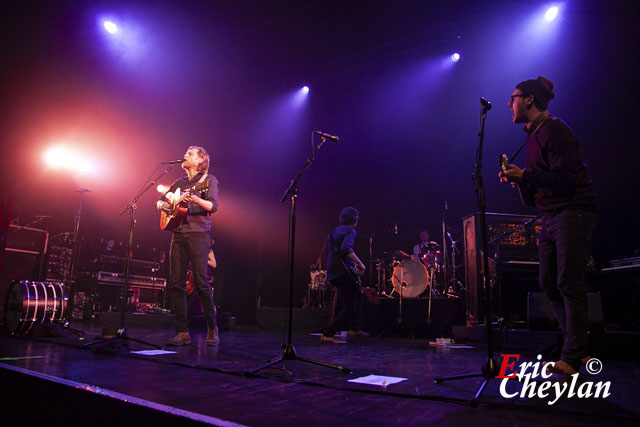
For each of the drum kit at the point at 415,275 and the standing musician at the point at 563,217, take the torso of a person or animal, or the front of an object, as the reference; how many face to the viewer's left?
1

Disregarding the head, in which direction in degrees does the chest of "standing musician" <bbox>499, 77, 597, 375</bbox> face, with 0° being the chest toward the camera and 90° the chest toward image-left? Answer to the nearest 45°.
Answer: approximately 90°

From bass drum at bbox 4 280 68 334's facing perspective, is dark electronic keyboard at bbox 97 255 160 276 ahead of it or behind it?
behind

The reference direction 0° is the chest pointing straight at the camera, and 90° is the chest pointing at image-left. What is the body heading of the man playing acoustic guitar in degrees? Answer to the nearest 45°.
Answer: approximately 45°

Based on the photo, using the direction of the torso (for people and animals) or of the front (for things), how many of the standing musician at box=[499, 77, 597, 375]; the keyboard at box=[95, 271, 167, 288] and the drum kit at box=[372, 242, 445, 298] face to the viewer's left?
1

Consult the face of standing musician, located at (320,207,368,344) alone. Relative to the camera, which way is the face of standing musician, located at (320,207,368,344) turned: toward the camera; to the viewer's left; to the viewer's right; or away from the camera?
to the viewer's right

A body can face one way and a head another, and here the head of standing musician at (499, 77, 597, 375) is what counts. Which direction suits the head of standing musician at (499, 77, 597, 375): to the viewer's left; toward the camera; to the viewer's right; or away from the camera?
to the viewer's left

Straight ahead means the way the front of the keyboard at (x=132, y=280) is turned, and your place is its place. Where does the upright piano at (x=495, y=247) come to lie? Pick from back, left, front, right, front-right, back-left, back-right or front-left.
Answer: front-left

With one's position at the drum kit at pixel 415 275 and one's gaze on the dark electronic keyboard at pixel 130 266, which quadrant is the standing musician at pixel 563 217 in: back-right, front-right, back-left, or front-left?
back-left
